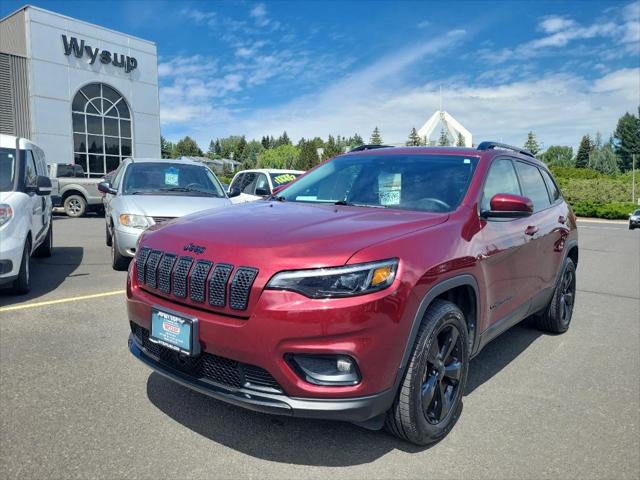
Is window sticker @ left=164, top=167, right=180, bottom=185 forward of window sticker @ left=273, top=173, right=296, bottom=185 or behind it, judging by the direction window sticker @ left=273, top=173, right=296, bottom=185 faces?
forward

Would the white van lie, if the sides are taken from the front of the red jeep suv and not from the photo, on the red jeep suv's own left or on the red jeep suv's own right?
on the red jeep suv's own right

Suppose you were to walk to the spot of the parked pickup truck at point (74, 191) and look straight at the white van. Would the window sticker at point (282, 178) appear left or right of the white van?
left

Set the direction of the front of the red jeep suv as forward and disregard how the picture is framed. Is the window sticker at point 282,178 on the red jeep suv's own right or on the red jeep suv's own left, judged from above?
on the red jeep suv's own right

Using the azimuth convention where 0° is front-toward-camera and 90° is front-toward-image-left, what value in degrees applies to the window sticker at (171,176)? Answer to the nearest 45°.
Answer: approximately 0°

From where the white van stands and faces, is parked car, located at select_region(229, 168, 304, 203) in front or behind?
behind

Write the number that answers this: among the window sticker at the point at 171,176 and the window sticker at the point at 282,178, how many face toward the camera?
2

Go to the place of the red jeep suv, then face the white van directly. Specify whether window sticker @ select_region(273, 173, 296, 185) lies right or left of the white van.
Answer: right

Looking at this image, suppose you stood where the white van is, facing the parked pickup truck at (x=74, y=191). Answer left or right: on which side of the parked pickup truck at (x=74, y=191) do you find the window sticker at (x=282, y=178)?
right

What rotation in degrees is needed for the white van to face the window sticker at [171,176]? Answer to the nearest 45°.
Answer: approximately 90° to its left

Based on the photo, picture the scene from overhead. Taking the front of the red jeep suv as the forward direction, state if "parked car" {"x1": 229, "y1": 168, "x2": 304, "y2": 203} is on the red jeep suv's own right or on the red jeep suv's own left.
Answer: on the red jeep suv's own right

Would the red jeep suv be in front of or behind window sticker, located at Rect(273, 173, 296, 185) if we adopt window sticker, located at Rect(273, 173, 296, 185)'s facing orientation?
in front

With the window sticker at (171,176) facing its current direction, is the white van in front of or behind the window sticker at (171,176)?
in front

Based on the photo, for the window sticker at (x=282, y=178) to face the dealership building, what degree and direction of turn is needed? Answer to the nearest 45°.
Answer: approximately 135° to its right
